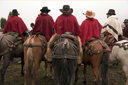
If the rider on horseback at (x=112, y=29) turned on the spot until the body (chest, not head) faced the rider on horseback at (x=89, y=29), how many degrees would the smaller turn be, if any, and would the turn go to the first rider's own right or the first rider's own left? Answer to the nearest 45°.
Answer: approximately 90° to the first rider's own left

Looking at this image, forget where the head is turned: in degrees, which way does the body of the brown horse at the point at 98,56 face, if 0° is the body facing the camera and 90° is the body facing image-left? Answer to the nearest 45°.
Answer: approximately 135°

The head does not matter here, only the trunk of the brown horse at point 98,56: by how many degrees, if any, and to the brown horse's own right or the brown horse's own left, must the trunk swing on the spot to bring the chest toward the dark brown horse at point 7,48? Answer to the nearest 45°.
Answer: approximately 45° to the brown horse's own left

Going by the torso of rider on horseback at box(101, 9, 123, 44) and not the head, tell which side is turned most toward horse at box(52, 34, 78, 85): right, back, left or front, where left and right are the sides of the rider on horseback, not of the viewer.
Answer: left

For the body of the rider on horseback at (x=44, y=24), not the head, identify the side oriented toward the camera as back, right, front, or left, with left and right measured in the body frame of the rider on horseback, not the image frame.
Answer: back

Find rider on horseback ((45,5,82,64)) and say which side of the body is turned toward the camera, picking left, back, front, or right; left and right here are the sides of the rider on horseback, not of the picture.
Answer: back

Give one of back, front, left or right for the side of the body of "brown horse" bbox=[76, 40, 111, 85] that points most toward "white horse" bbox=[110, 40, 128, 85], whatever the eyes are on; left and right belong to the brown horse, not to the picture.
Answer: right

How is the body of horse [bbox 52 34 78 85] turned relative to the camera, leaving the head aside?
away from the camera

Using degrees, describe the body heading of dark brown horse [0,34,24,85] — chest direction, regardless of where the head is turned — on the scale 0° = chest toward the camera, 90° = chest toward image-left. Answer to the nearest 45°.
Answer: approximately 225°

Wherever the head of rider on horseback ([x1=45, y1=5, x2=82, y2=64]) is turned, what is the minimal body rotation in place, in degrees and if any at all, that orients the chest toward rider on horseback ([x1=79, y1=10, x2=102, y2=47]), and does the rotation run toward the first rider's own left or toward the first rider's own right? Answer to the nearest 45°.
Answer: approximately 45° to the first rider's own right
